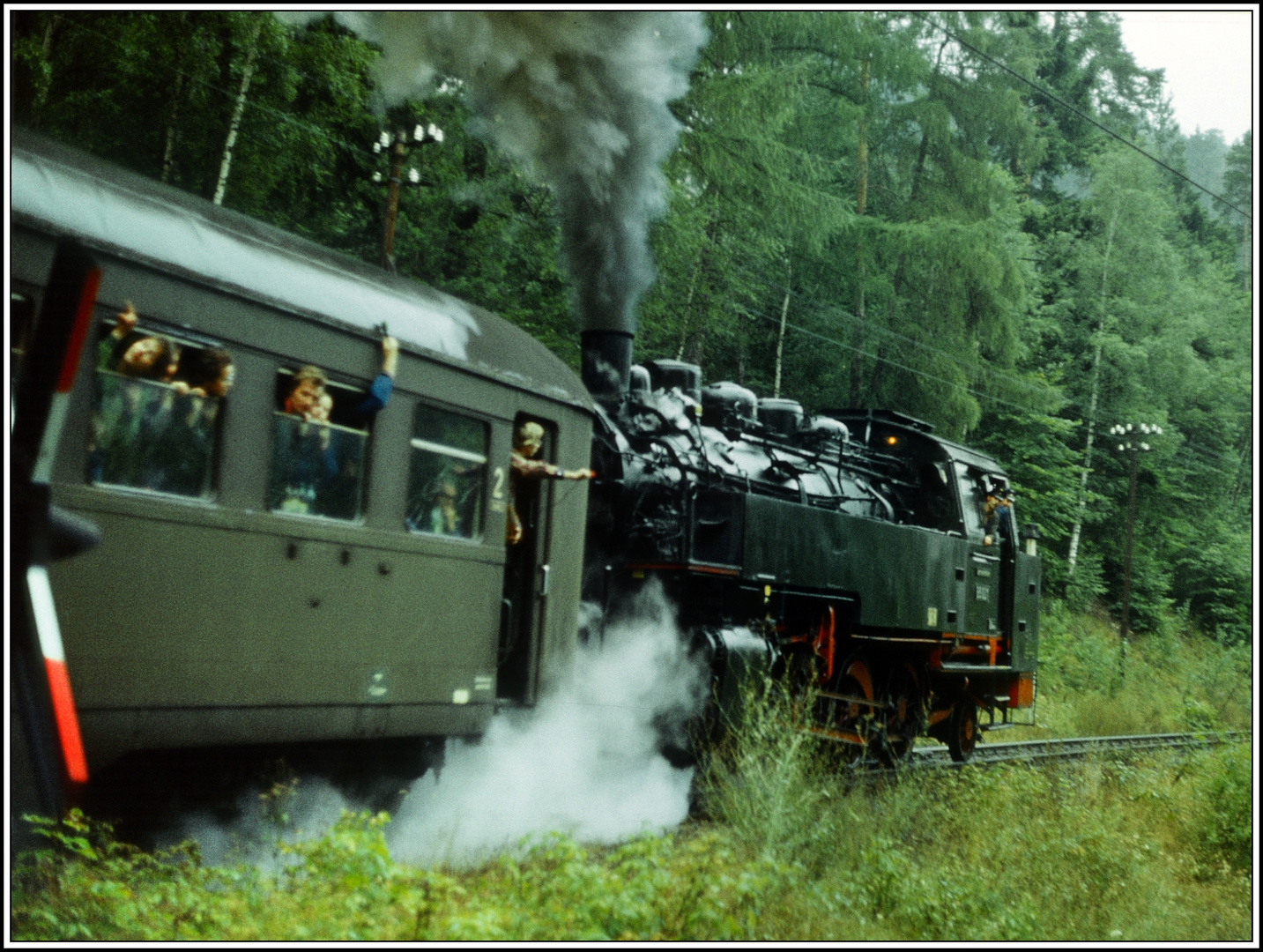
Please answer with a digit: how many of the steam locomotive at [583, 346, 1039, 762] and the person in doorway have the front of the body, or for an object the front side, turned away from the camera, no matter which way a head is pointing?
0

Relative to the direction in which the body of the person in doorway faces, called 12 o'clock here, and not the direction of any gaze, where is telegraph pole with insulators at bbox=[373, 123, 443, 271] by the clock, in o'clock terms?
The telegraph pole with insulators is roughly at 7 o'clock from the person in doorway.

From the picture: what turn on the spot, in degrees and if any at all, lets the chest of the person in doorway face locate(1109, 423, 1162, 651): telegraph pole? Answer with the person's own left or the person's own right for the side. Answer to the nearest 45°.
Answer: approximately 90° to the person's own left

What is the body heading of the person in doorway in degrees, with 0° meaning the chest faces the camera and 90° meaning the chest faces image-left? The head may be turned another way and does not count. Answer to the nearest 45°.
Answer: approximately 315°
